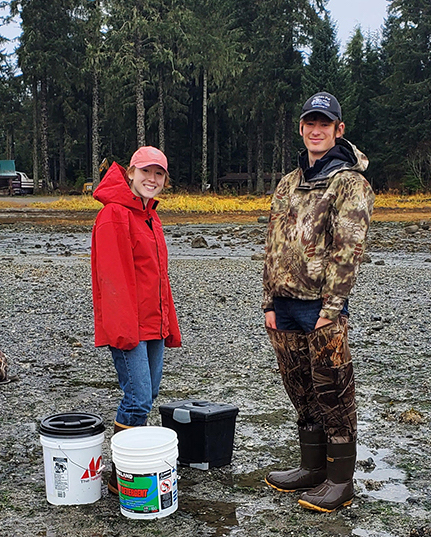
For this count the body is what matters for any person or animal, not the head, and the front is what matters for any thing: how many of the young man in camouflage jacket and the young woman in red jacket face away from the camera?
0

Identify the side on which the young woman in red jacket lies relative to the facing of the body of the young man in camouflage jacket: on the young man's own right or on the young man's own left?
on the young man's own right

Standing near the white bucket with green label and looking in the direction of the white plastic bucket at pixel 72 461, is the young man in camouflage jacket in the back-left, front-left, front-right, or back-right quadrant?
back-right

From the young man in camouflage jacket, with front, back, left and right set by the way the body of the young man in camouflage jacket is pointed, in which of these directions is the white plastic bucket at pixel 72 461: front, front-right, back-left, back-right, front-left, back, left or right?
front-right

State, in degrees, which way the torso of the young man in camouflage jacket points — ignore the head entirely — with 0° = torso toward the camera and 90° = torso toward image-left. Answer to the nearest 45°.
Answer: approximately 45°

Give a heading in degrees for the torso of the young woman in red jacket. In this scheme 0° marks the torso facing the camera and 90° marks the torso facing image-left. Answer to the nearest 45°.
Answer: approximately 315°
